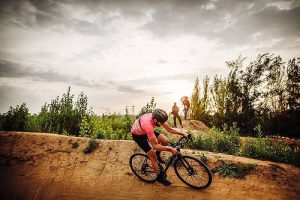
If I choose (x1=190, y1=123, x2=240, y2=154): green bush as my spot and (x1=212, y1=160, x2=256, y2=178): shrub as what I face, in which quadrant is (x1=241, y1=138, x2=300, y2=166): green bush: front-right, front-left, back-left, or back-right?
front-left

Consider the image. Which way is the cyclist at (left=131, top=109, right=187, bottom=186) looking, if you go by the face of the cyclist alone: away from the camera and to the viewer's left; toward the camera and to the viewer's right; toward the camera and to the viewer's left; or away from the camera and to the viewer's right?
toward the camera and to the viewer's right

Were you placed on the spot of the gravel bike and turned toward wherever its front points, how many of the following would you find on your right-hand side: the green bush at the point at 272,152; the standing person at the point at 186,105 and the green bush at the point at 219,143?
0

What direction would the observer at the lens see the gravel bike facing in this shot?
facing the viewer and to the right of the viewer

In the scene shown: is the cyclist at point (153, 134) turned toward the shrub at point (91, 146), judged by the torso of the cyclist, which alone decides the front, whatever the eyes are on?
no

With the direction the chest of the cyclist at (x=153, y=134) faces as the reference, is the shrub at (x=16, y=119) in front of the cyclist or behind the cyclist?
behind

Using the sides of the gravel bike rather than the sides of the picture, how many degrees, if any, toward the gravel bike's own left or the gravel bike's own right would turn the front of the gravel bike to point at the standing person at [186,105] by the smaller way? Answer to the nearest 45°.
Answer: approximately 135° to the gravel bike's own left

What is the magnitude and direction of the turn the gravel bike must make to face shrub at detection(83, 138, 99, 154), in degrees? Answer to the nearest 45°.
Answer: approximately 180°

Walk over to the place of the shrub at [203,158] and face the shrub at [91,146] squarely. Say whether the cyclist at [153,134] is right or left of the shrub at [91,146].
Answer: left

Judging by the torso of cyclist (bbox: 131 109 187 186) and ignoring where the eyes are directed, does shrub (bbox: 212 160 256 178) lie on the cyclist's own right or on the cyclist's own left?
on the cyclist's own left
